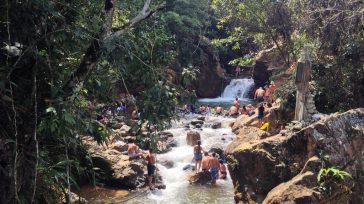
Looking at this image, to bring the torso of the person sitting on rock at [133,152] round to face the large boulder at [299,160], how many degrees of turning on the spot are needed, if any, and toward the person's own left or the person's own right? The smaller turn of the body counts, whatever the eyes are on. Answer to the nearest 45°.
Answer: approximately 45° to the person's own right

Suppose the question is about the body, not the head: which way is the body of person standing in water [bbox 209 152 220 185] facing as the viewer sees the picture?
away from the camera

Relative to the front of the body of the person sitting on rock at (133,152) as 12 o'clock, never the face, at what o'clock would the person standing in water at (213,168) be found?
The person standing in water is roughly at 1 o'clock from the person sitting on rock.

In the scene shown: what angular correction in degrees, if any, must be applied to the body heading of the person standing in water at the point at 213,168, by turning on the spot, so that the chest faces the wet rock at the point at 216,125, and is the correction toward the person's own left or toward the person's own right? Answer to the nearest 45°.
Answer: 0° — they already face it

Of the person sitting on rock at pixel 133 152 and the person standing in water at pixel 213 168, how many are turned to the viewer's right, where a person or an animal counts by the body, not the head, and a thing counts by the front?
1

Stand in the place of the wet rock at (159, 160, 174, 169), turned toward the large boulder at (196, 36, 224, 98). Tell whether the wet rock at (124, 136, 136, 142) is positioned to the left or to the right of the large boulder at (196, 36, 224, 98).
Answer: left

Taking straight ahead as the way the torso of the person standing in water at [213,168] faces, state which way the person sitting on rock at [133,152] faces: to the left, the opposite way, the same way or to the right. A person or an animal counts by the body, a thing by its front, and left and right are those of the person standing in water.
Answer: to the right

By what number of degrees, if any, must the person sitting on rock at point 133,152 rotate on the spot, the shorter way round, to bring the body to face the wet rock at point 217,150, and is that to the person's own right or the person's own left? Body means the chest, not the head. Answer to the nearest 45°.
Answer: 0° — they already face it

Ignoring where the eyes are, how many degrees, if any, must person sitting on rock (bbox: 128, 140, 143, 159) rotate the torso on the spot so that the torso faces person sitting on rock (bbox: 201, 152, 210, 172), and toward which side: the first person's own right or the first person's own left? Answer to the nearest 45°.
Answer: approximately 45° to the first person's own right

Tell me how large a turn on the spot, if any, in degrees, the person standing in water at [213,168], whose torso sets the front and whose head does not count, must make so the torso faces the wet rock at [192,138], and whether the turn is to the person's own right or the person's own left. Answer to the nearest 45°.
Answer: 0° — they already face it

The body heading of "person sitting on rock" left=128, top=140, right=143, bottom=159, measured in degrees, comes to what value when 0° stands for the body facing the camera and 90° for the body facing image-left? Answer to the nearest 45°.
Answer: approximately 270°
